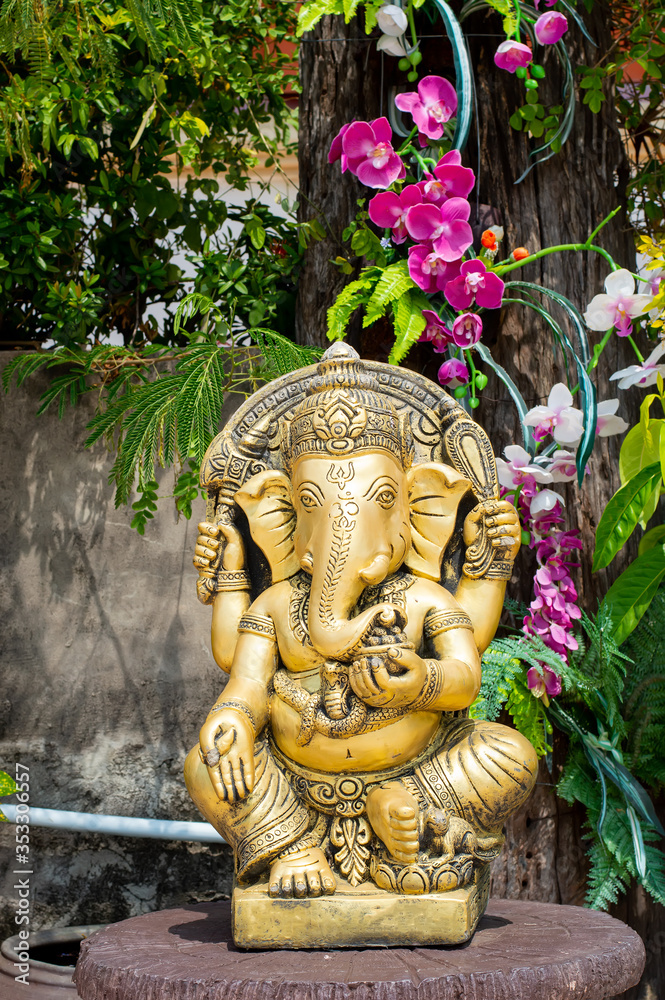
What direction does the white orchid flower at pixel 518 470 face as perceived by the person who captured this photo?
facing the viewer and to the left of the viewer

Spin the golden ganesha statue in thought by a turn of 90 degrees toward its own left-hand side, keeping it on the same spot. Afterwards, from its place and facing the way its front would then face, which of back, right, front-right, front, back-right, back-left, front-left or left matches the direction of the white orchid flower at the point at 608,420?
front-left

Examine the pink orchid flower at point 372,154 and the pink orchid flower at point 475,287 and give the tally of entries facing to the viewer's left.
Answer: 0

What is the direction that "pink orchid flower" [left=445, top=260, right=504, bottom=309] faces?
toward the camera

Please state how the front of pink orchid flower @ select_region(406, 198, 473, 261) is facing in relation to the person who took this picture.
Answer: facing the viewer
